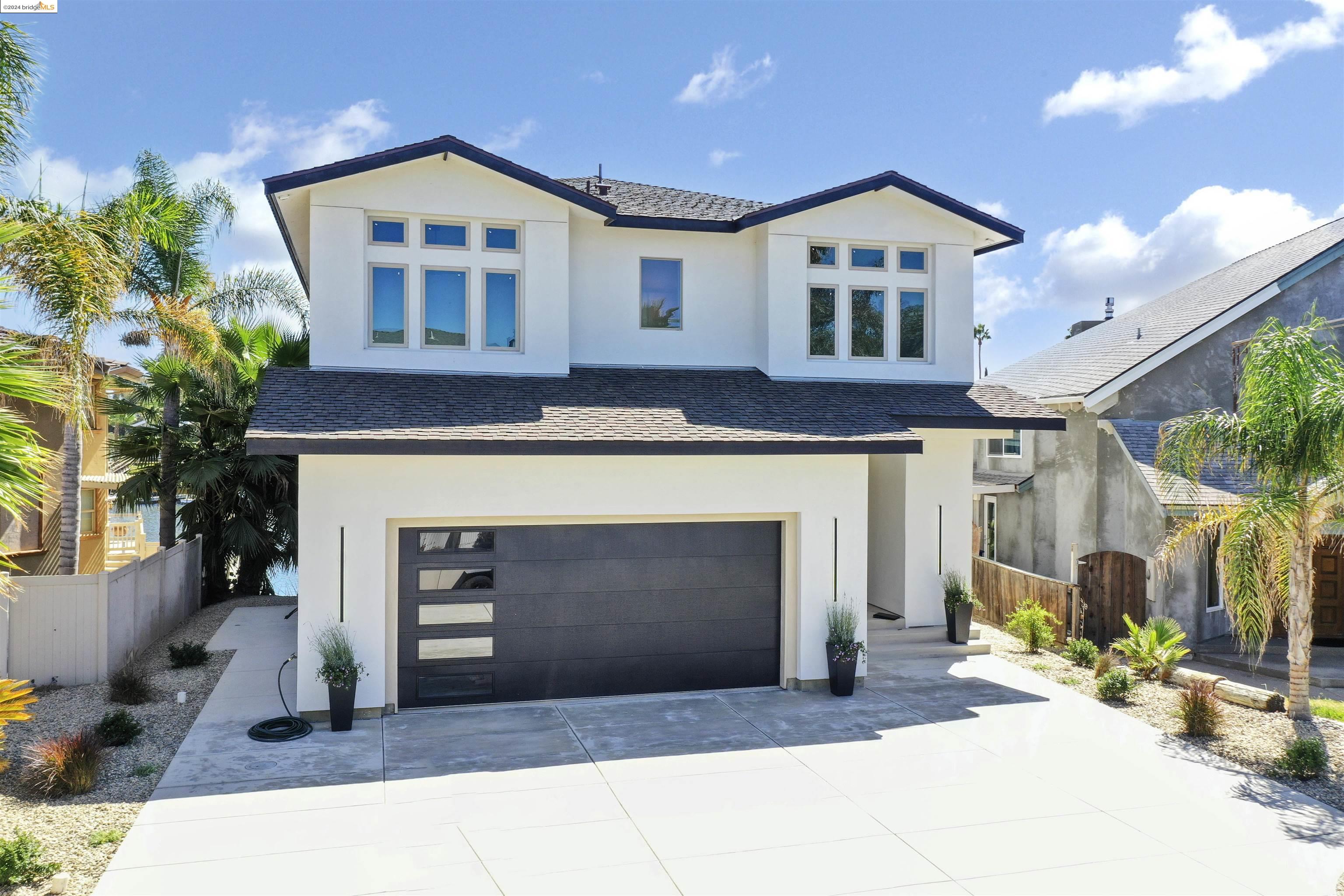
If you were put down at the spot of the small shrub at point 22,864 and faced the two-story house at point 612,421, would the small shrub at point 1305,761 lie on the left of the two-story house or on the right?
right

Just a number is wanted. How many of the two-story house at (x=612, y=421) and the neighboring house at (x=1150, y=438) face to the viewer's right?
0

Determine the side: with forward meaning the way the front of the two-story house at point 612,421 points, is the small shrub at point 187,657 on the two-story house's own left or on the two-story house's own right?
on the two-story house's own right

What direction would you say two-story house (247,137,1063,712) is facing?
toward the camera

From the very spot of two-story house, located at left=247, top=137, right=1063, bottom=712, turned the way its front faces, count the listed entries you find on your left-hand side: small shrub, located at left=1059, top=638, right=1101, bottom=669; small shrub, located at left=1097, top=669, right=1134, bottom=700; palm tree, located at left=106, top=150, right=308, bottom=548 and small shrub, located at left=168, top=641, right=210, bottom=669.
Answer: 2

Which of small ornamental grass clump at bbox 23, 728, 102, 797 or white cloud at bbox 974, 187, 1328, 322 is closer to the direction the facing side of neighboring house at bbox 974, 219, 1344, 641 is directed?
the small ornamental grass clump
